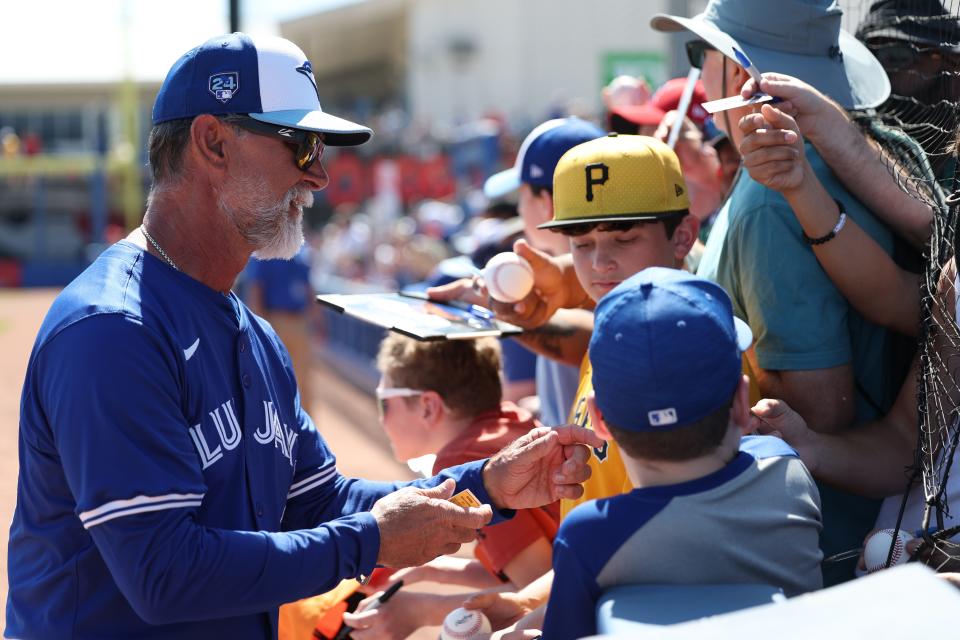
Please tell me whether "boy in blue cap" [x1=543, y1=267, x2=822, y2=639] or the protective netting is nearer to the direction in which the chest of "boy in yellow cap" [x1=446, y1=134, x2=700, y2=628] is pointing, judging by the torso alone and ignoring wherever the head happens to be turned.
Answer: the boy in blue cap

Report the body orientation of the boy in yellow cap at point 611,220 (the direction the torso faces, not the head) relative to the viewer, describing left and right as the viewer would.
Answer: facing the viewer and to the left of the viewer

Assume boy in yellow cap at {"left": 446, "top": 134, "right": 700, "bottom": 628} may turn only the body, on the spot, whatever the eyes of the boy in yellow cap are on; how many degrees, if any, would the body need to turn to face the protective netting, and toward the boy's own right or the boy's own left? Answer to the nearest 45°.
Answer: approximately 135° to the boy's own left

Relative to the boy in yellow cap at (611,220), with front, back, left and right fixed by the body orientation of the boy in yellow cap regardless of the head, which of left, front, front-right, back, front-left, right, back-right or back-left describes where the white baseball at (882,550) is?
left

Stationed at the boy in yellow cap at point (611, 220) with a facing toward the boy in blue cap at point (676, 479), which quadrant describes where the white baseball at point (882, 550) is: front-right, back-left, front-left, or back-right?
front-left
